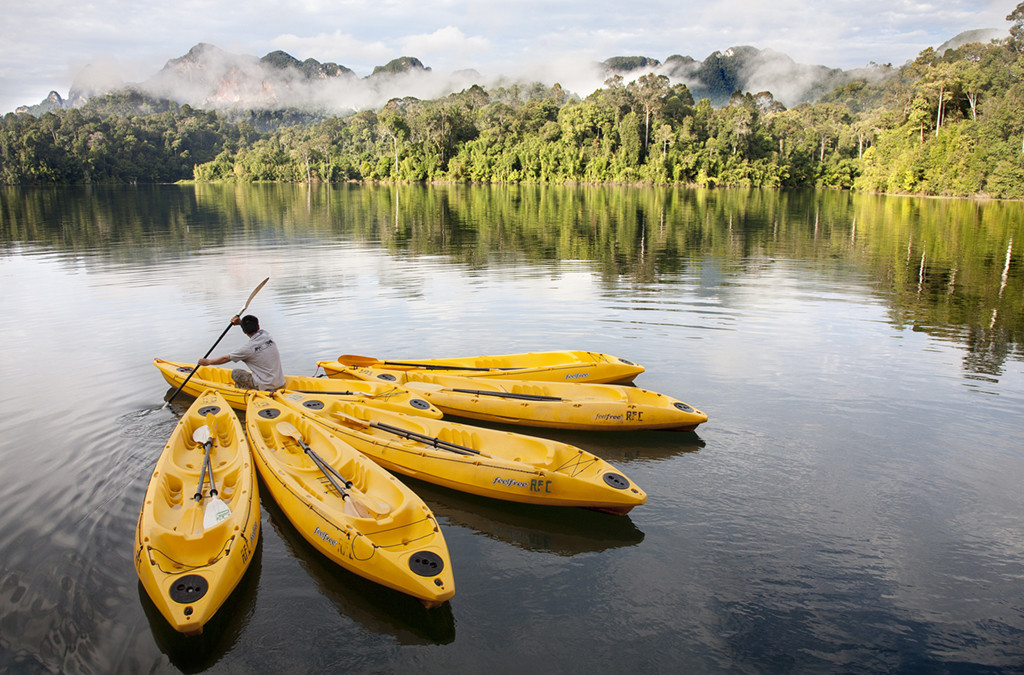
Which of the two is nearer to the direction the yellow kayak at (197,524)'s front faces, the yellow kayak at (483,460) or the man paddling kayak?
the man paddling kayak

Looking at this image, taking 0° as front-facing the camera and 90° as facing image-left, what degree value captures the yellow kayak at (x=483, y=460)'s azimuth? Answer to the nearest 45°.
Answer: approximately 135°

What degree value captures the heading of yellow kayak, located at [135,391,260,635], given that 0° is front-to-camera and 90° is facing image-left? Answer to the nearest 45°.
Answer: approximately 180°

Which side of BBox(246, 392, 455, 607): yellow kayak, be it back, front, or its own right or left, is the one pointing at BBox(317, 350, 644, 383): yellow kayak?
right

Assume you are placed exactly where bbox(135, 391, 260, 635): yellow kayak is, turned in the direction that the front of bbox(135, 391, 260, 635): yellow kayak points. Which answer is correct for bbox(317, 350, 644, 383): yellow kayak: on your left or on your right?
on your right

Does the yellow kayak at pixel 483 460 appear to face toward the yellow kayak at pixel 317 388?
yes
